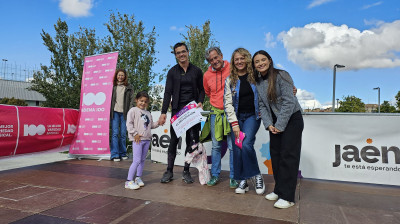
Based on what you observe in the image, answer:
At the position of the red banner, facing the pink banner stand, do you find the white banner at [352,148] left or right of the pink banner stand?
right

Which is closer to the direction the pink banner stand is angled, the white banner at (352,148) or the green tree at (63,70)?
the white banner

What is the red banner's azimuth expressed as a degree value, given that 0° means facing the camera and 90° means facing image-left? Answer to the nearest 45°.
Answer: approximately 315°

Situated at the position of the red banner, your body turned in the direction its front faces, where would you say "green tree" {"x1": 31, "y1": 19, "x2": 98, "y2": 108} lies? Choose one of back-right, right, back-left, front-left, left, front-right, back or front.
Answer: back-left

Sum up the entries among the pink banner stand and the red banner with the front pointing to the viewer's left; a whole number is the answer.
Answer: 0

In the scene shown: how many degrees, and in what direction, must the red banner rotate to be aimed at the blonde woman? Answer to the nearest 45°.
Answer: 0° — it already faces them

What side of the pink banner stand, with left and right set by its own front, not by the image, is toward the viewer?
front

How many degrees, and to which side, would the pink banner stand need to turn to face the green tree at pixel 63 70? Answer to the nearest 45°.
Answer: approximately 180°

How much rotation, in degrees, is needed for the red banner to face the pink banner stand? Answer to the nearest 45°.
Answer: approximately 45° to its left

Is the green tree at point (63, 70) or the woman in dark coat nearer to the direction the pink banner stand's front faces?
the woman in dark coat

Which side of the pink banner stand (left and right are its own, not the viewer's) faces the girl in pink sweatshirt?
front

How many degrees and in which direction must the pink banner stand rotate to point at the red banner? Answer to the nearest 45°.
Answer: approximately 45° to its right
